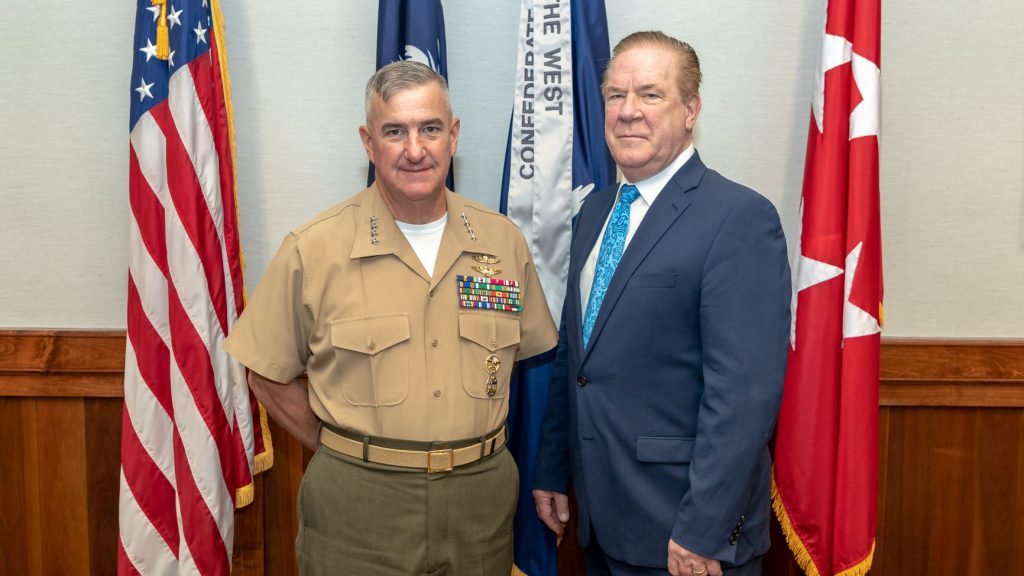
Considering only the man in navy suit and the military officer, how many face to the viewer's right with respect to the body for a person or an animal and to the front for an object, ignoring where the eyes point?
0

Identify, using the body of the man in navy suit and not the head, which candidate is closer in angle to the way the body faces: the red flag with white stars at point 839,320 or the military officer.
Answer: the military officer

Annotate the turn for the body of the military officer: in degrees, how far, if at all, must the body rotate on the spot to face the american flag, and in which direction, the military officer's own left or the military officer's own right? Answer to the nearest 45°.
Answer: approximately 135° to the military officer's own right

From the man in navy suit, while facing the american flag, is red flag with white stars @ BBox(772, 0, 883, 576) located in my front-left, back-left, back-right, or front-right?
back-right

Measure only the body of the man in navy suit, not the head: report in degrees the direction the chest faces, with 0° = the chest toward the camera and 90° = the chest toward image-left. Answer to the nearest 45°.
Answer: approximately 45°

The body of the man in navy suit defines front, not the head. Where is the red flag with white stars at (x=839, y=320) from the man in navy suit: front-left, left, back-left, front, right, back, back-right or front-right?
back

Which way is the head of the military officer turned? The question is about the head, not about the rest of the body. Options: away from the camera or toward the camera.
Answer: toward the camera

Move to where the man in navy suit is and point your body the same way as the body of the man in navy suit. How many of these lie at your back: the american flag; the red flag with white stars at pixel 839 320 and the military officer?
1

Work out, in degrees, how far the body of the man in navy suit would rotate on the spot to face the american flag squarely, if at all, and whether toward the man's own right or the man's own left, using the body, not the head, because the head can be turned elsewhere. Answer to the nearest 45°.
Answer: approximately 45° to the man's own right

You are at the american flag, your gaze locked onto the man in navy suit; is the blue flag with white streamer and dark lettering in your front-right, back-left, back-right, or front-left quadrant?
front-left

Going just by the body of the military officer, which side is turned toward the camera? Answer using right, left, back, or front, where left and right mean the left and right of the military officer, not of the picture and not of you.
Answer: front

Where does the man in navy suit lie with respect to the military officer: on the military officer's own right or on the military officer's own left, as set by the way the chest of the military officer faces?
on the military officer's own left

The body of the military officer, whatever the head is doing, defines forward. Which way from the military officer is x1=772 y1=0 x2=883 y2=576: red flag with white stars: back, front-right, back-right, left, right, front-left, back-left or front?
left
